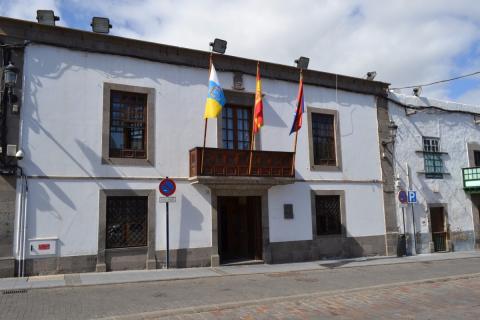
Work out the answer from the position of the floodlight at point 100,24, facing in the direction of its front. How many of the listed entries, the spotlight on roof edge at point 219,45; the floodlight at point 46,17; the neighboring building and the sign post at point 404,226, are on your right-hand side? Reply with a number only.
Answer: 1

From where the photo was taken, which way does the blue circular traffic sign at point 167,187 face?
toward the camera

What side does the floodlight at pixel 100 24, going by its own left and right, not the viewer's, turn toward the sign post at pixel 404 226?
left

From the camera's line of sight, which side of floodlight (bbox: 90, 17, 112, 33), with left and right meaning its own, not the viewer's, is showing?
front

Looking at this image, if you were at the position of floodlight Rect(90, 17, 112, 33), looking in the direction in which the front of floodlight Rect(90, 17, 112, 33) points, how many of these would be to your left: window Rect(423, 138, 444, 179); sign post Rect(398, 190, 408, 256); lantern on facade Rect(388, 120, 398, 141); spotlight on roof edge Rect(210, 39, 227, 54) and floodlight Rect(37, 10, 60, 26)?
4

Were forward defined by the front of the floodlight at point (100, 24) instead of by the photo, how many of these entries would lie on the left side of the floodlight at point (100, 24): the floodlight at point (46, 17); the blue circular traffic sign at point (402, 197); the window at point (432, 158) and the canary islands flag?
3

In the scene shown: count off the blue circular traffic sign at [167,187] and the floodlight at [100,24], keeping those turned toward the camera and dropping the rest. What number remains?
2

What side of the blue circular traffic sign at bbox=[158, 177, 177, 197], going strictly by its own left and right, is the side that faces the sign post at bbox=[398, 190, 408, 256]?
left

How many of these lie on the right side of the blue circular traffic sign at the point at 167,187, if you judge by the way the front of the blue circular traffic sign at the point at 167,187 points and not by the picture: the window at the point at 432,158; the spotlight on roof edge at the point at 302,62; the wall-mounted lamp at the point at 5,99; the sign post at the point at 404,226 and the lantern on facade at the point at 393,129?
1

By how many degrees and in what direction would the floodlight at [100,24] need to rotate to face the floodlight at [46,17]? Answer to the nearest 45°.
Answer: approximately 90° to its right

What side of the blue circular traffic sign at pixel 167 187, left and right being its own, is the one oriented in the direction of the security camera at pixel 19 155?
right

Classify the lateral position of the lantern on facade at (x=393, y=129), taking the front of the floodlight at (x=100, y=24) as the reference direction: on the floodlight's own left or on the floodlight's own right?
on the floodlight's own left

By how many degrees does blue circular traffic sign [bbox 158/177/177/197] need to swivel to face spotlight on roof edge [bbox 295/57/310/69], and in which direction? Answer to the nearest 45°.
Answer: approximately 135° to its left
